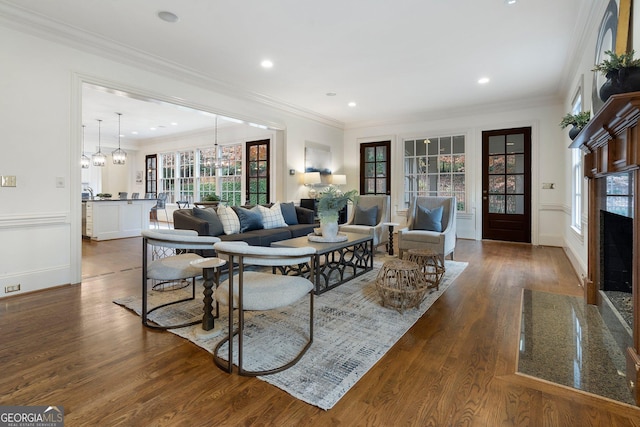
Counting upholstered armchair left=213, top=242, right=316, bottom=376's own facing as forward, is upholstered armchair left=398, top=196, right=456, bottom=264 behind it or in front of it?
in front

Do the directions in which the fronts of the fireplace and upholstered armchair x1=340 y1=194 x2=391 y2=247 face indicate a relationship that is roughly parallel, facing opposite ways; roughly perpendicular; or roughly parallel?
roughly perpendicular

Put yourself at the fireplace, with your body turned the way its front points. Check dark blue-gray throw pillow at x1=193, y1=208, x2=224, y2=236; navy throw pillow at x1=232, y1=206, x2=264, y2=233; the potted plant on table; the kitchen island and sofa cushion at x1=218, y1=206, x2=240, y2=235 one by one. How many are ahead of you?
5

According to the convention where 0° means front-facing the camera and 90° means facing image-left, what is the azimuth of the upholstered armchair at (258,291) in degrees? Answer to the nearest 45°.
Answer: approximately 225°

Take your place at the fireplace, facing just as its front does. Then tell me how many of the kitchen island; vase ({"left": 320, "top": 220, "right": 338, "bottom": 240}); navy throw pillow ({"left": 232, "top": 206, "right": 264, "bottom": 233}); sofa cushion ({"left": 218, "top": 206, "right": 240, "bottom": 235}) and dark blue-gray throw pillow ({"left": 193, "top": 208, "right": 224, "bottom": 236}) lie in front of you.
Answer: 5

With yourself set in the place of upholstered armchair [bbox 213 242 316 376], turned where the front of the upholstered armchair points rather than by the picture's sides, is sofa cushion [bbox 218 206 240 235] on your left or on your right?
on your left

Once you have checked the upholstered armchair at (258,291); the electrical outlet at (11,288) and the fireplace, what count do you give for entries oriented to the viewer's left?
1

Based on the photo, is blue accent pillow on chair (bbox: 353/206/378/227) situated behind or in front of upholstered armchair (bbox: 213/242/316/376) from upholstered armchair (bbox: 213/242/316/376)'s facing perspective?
in front

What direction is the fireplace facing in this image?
to the viewer's left

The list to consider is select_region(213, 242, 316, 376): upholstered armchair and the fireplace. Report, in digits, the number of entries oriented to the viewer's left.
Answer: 1

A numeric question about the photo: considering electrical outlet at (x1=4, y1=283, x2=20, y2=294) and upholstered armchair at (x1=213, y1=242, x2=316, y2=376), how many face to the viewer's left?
0

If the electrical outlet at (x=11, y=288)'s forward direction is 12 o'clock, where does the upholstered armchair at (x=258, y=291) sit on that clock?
The upholstered armchair is roughly at 1 o'clock from the electrical outlet.

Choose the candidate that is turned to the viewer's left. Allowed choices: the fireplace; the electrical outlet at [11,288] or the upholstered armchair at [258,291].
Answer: the fireplace

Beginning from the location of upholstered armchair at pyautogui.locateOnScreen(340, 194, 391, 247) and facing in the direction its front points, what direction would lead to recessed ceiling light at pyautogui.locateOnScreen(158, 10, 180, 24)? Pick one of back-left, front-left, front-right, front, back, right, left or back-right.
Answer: front

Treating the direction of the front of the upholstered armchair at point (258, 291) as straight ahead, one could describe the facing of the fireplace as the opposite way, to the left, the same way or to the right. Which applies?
to the left

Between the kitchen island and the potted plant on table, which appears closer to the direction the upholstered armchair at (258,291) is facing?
the potted plant on table

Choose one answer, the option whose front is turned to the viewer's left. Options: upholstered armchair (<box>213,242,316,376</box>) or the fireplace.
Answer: the fireplace
